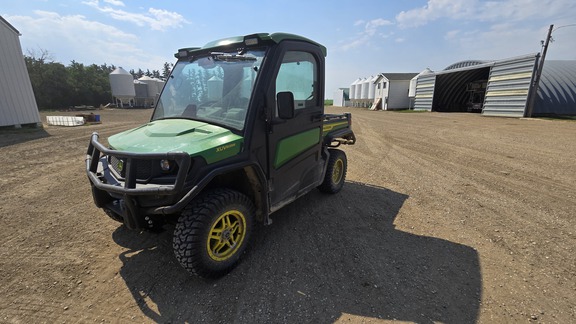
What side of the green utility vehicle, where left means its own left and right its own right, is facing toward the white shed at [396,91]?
back

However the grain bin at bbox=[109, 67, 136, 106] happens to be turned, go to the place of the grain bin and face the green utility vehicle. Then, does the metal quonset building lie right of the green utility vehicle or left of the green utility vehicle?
left

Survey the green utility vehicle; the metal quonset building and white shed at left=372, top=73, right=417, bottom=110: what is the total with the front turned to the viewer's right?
0

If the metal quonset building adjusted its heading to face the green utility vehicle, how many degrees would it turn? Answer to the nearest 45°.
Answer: approximately 45° to its left

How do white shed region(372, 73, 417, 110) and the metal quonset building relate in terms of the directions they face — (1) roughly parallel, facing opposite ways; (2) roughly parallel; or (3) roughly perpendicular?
roughly parallel

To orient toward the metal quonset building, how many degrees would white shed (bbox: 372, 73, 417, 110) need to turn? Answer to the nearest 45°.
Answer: approximately 90° to its left

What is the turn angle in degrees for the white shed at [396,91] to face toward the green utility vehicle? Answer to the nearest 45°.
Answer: approximately 45° to its left

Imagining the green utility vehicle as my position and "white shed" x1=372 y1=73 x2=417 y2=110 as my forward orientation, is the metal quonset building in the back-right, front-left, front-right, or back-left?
front-right

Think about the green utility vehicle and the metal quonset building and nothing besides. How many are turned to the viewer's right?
0

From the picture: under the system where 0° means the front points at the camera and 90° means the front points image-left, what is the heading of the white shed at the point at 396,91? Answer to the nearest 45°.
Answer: approximately 45°

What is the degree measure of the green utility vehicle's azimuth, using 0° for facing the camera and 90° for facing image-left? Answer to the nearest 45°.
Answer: approximately 45°

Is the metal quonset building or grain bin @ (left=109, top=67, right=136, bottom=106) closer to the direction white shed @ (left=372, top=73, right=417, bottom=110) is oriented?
the grain bin

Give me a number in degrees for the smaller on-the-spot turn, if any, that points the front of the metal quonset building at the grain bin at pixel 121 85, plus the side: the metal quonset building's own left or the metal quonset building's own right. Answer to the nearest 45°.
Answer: approximately 45° to the metal quonset building's own right
